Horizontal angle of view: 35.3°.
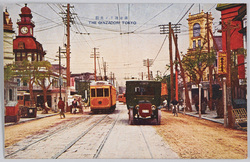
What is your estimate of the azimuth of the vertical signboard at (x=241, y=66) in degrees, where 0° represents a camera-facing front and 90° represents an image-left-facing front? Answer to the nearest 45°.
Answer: approximately 0°

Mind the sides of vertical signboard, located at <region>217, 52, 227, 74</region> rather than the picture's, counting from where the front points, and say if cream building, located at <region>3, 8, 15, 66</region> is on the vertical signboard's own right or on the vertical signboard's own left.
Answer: on the vertical signboard's own right

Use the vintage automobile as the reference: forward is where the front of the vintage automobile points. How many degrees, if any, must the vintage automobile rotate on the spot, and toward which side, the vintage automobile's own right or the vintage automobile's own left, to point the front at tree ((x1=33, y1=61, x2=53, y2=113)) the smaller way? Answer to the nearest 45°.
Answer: approximately 90° to the vintage automobile's own right

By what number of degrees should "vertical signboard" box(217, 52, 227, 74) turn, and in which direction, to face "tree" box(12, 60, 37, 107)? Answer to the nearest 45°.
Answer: approximately 90° to its right
